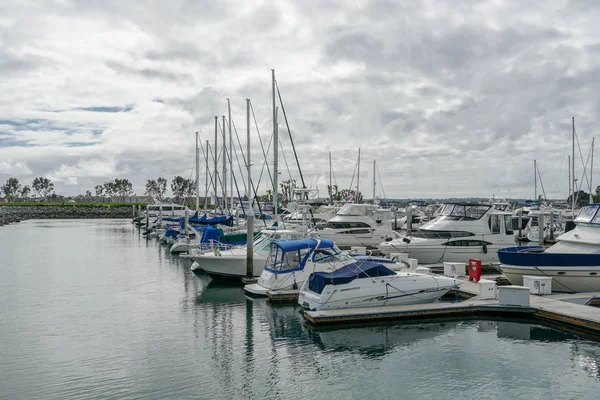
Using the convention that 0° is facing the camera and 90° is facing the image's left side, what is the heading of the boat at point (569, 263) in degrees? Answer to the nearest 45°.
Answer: approximately 90°

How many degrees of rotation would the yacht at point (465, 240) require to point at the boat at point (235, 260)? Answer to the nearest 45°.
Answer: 0° — it already faces it

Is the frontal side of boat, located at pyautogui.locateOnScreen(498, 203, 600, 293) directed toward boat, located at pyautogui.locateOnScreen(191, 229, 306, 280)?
yes

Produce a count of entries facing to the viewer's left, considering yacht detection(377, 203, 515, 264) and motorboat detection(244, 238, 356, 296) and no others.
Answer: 1

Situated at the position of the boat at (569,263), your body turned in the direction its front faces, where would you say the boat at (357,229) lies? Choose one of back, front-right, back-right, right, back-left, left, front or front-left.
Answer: front-right

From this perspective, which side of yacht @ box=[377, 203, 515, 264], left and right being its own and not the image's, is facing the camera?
left

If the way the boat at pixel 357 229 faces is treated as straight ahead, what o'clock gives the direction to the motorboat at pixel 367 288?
The motorboat is roughly at 9 o'clock from the boat.

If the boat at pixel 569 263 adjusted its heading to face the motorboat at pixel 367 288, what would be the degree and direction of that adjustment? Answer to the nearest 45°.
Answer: approximately 45° to its left

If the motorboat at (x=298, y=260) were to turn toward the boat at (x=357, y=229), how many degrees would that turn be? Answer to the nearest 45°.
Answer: approximately 45° to its left

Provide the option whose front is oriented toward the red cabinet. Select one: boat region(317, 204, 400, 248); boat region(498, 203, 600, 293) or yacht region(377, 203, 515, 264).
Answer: boat region(498, 203, 600, 293)

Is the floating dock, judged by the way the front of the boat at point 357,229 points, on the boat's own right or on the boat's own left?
on the boat's own left

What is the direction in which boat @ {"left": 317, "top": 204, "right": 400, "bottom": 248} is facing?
to the viewer's left

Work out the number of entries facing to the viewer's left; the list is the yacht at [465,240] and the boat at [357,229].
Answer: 2
